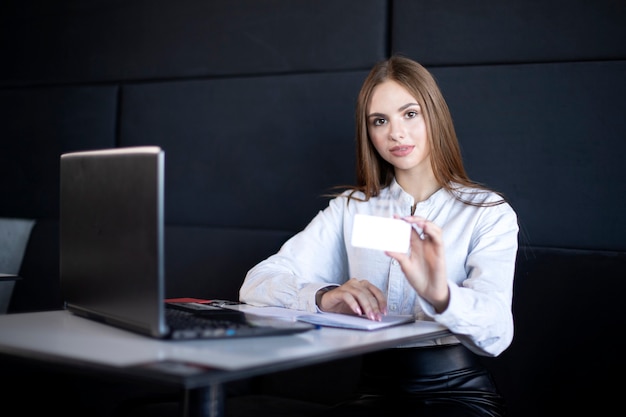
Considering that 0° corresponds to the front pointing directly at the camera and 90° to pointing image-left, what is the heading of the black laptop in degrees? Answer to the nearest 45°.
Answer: approximately 225°

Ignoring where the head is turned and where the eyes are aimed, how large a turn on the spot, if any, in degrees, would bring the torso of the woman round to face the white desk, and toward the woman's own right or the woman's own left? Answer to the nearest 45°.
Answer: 0° — they already face it

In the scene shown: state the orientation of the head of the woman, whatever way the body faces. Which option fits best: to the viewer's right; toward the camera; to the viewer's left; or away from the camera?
toward the camera

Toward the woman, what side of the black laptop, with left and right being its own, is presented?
front

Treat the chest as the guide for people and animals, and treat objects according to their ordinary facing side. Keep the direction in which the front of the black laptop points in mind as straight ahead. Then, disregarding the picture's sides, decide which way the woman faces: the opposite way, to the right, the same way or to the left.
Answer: the opposite way
